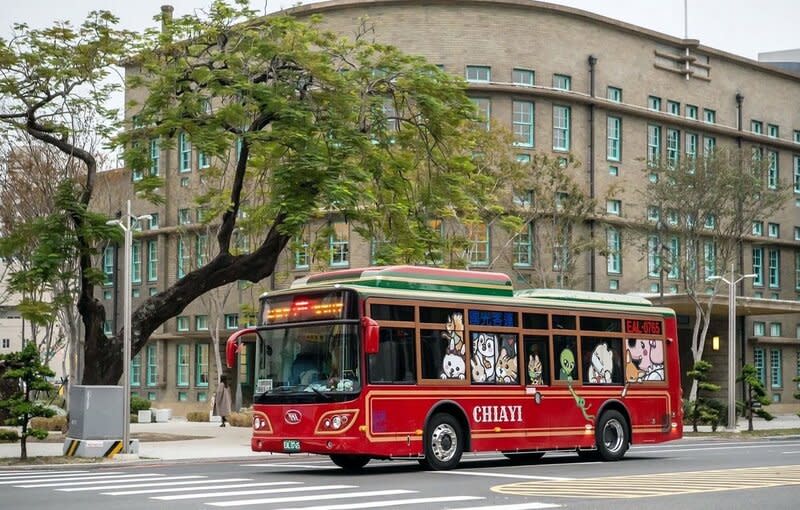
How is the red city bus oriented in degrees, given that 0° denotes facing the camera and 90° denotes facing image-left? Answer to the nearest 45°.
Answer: approximately 45°

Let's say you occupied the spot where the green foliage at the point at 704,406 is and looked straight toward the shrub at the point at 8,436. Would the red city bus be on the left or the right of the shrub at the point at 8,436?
left

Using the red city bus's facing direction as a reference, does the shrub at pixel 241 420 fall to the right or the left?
on its right

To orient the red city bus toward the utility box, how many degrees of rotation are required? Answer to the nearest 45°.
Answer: approximately 90° to its right

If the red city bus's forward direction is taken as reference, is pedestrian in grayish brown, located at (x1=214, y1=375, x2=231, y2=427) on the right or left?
on its right

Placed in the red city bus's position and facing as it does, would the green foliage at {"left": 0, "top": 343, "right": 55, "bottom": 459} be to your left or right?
on your right

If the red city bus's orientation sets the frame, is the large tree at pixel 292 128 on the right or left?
on its right
